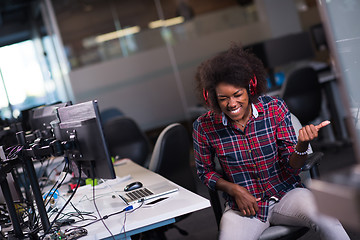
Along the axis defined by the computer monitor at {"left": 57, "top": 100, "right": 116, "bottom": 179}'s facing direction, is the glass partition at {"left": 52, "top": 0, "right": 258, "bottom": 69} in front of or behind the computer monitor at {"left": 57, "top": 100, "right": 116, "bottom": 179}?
in front

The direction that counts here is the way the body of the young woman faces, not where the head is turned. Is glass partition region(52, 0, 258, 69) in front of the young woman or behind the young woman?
behind

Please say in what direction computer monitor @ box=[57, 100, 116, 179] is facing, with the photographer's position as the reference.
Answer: facing away from the viewer and to the right of the viewer

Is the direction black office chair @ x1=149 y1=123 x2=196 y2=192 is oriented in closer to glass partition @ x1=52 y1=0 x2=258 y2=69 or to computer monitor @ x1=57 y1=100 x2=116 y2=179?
the computer monitor

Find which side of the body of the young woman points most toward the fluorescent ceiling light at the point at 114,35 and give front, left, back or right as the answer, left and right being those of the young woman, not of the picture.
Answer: back

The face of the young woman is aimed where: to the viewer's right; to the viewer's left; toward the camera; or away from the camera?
toward the camera

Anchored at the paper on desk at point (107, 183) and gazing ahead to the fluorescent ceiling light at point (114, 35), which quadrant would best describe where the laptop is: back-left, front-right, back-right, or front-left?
back-right

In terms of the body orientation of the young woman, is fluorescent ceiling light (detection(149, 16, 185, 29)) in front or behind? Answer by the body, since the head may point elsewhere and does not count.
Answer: behind

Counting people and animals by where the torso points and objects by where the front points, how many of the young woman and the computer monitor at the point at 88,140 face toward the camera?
1

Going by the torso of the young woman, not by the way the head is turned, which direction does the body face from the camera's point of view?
toward the camera
